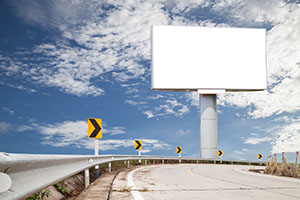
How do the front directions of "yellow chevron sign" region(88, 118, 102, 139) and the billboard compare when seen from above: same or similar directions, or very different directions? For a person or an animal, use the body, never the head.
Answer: same or similar directions

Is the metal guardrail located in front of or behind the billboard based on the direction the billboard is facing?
in front

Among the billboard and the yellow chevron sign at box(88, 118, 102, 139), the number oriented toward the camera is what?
2

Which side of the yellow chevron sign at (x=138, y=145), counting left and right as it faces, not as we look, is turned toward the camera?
front

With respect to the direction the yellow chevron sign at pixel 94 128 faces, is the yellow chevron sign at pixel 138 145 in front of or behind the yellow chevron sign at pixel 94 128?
behind

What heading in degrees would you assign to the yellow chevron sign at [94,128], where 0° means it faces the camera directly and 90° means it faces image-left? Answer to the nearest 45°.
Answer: approximately 0°

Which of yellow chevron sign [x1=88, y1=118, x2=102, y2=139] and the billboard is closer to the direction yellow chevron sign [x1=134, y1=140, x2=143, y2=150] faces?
the yellow chevron sign

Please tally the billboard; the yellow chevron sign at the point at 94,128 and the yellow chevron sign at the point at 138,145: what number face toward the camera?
3

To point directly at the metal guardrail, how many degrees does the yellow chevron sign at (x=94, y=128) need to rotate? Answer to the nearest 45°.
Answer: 0° — it already faces it

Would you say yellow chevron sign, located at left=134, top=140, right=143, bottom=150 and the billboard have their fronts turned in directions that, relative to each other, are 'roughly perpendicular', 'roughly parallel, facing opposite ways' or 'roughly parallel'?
roughly parallel

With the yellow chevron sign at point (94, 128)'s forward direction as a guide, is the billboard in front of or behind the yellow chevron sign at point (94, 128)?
behind

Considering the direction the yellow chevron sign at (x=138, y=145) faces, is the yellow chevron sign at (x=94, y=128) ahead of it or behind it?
ahead
